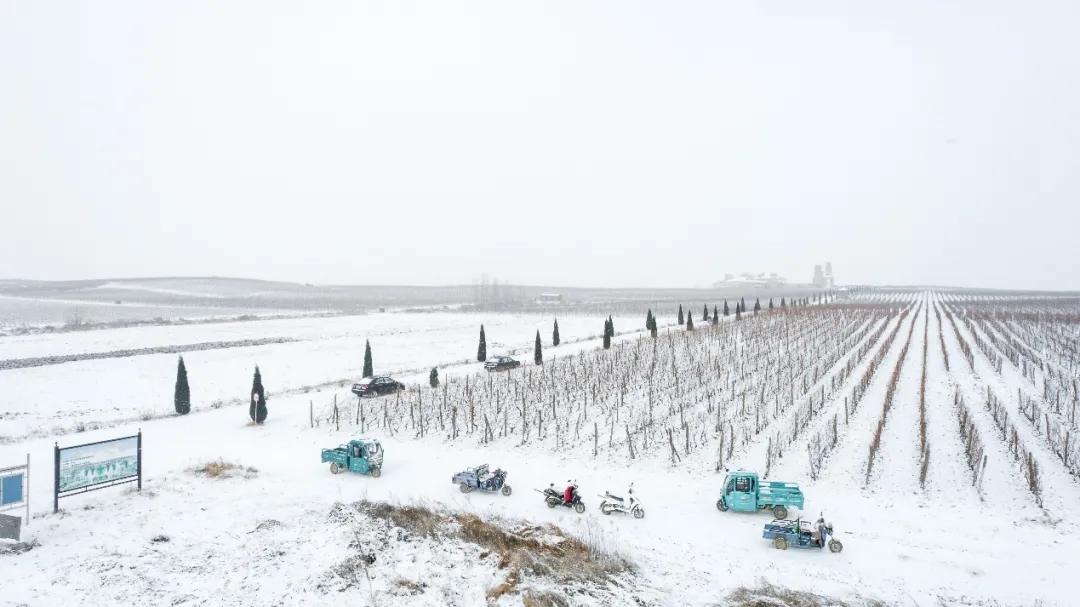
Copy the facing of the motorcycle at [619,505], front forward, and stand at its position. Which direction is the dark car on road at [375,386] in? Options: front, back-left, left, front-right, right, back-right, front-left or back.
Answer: back-left

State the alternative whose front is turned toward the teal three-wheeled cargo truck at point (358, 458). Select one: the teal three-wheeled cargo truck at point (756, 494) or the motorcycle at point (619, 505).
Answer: the teal three-wheeled cargo truck at point (756, 494)

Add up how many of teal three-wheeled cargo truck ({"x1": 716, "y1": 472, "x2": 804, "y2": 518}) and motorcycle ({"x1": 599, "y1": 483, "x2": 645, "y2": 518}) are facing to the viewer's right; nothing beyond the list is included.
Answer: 1

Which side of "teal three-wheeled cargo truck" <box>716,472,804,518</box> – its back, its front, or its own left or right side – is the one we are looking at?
left

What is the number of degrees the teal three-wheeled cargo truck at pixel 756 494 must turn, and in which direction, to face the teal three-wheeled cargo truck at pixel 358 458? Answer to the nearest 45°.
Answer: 0° — it already faces it

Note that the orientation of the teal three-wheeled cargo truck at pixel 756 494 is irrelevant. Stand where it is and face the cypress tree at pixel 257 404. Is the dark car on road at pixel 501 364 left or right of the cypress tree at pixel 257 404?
right

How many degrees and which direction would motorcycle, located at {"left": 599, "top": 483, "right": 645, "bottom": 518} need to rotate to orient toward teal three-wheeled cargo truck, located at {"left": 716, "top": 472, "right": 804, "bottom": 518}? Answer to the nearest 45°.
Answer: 0° — it already faces it

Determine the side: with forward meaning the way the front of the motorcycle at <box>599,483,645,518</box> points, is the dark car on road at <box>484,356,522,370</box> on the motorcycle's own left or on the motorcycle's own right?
on the motorcycle's own left

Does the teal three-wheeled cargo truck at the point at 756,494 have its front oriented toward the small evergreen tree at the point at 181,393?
yes

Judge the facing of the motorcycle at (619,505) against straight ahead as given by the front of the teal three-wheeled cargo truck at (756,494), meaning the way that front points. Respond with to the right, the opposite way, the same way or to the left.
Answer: the opposite way

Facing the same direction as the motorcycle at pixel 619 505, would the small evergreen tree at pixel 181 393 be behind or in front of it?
behind

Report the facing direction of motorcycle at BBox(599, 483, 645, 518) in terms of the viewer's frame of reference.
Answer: facing to the right of the viewer

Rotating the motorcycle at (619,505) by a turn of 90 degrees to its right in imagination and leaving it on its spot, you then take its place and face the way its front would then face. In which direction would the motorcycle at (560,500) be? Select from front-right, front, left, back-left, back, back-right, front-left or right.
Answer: right

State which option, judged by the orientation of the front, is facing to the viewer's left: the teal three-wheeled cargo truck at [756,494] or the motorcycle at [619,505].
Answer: the teal three-wheeled cargo truck
